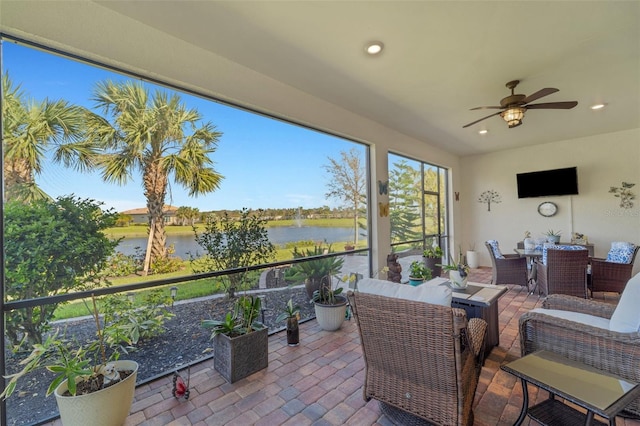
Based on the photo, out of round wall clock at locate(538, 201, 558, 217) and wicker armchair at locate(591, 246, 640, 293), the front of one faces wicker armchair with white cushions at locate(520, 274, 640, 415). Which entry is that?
the round wall clock

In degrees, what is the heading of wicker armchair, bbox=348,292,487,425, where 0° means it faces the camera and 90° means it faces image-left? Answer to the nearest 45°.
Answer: approximately 225°

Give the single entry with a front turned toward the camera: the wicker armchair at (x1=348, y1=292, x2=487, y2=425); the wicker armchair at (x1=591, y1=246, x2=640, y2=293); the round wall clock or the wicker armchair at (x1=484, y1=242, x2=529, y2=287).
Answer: the round wall clock

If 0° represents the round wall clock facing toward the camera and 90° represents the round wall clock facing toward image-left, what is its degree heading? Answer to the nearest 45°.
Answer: approximately 0°

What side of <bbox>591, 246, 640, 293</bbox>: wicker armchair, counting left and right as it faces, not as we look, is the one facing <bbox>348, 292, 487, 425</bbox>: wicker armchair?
left

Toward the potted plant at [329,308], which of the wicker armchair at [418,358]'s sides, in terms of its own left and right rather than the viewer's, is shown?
left

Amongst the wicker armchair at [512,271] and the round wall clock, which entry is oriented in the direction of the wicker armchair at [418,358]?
the round wall clock

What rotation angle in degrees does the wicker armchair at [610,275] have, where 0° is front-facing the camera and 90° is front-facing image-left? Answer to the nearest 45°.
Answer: approximately 90°

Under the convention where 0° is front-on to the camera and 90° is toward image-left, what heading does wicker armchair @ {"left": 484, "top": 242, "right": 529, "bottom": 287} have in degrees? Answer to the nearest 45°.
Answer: approximately 270°

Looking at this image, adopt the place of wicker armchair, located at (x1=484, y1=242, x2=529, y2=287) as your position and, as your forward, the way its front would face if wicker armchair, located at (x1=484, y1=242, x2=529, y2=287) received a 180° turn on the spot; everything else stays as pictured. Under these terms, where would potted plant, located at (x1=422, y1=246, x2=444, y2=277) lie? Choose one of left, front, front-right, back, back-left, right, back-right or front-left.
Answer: front
